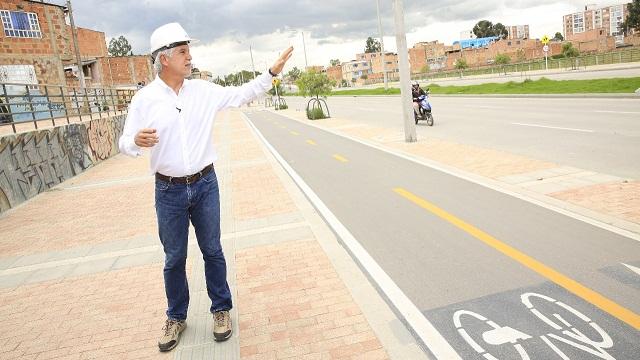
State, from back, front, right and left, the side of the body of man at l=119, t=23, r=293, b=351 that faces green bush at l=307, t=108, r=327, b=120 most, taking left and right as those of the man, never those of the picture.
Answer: back

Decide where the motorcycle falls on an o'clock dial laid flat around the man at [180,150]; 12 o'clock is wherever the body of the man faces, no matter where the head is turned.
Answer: The motorcycle is roughly at 7 o'clock from the man.

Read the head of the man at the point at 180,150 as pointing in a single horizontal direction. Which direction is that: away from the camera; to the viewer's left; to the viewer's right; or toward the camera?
to the viewer's right

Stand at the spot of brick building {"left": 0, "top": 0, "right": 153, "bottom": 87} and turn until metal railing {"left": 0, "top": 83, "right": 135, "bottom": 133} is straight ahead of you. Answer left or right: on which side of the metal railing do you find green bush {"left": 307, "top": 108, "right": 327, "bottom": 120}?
left

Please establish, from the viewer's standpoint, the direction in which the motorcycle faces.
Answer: facing the viewer and to the right of the viewer

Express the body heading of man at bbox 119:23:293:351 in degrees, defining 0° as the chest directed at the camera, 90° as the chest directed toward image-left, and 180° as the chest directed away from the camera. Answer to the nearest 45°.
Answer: approximately 0°

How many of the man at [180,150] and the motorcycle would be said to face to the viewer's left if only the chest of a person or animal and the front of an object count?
0

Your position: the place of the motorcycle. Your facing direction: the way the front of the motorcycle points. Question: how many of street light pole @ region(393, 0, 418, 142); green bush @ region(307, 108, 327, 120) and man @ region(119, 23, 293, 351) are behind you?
1

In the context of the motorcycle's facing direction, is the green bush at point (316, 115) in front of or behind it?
behind

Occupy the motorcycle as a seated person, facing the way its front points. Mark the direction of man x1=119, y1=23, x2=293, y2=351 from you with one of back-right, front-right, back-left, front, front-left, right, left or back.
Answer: front-right
